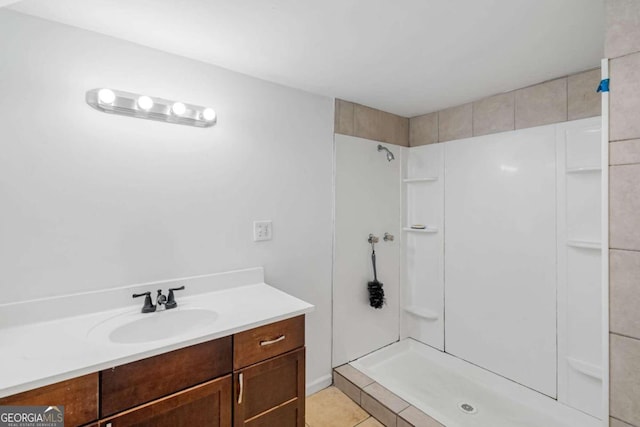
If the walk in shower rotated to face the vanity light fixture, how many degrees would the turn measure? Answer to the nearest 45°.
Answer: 0° — it already faces it

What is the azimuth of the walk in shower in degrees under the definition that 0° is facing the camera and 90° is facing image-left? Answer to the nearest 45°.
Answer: approximately 45°

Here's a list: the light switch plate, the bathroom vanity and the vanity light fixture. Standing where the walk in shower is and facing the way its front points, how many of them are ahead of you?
3

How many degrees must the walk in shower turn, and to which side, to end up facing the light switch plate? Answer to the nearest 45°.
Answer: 0° — it already faces it

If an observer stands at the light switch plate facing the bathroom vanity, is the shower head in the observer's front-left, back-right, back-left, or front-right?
back-left

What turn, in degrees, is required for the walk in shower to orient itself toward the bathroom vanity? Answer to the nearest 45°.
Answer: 0° — it already faces it

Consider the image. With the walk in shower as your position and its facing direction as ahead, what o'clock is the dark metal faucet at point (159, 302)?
The dark metal faucet is roughly at 12 o'clock from the walk in shower.
